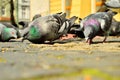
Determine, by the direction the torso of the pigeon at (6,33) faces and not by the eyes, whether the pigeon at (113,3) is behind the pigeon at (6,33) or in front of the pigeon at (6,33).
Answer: in front

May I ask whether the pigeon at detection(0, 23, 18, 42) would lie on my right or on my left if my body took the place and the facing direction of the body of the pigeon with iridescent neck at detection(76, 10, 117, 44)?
on my right

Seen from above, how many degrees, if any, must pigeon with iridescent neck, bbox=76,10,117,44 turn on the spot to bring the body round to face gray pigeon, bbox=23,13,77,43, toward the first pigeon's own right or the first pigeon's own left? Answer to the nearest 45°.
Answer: approximately 45° to the first pigeon's own right

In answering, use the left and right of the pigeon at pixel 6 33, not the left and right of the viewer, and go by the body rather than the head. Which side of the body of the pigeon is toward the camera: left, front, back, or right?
right

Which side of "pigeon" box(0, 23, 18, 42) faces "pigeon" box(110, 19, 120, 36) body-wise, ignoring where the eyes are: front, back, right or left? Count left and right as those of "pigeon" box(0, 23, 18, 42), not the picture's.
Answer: front

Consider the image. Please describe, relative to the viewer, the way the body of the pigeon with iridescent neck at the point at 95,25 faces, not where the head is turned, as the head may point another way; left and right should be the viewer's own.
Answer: facing the viewer and to the left of the viewer

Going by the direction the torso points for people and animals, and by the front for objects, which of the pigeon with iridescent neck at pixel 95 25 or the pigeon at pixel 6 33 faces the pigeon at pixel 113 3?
the pigeon at pixel 6 33

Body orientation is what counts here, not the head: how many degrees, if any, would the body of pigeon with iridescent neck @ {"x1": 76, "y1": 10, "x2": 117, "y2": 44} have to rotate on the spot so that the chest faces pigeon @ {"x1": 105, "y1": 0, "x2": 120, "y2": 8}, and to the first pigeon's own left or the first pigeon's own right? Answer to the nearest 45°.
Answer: approximately 135° to the first pigeon's own right

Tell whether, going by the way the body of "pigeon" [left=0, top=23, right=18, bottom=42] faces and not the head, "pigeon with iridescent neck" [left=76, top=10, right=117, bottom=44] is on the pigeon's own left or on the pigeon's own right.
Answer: on the pigeon's own left

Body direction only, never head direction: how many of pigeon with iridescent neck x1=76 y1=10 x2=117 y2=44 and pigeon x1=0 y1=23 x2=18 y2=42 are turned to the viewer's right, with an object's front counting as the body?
1
